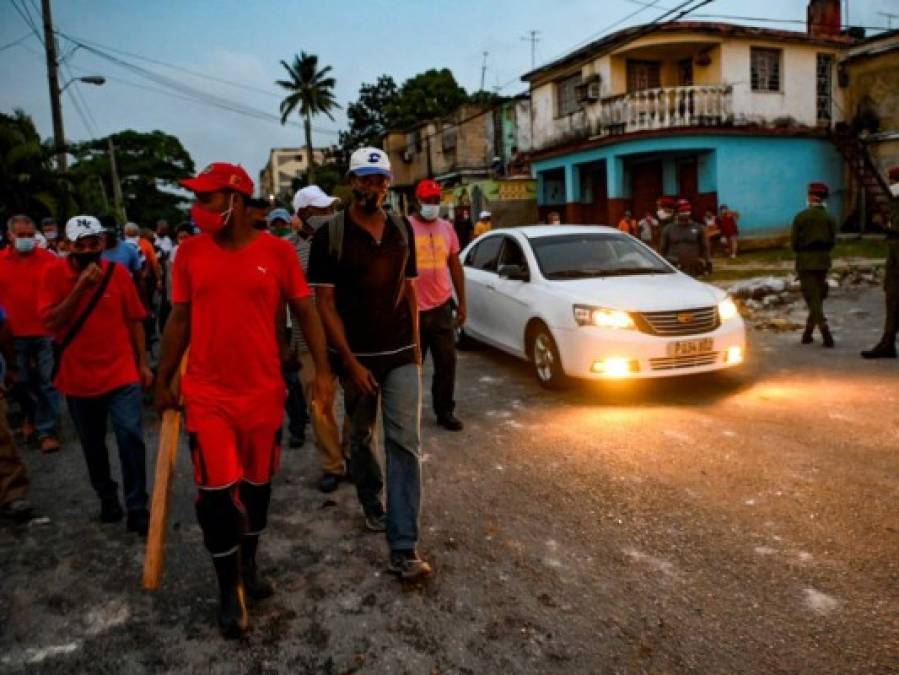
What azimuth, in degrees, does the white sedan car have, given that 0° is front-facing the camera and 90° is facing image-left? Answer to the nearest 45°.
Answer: approximately 315°

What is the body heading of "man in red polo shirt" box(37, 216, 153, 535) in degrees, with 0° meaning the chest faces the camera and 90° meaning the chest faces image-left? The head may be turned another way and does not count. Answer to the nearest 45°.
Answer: approximately 0°

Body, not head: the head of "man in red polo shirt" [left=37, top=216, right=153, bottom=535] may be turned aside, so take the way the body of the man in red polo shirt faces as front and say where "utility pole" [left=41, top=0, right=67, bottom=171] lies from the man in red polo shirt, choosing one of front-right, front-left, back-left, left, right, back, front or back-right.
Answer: back

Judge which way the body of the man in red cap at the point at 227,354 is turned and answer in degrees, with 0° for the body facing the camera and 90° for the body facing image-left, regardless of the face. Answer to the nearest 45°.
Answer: approximately 0°

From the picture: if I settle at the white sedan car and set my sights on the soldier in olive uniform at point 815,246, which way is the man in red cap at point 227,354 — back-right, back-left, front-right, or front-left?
back-right

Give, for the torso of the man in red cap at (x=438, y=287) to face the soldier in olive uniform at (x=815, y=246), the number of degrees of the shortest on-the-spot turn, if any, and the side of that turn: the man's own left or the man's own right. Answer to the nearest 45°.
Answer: approximately 135° to the man's own left
